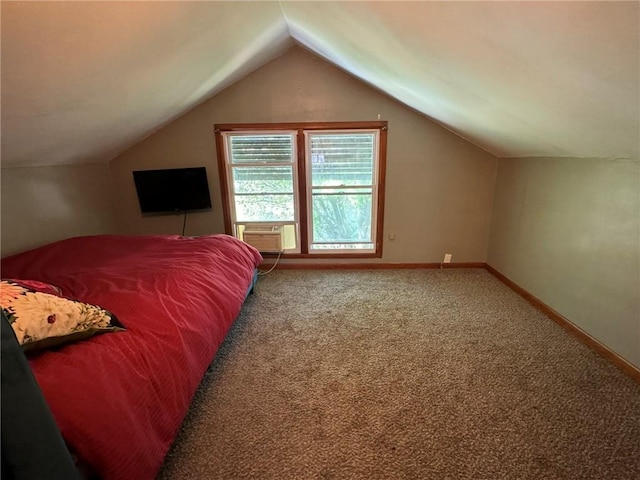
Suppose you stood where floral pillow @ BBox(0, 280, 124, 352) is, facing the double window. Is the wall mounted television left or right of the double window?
left

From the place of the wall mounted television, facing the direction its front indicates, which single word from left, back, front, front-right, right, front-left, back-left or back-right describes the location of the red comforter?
front

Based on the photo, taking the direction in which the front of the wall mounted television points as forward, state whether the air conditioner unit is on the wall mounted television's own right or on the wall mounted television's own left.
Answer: on the wall mounted television's own left

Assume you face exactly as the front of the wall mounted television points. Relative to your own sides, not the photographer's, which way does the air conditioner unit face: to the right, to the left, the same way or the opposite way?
the same way

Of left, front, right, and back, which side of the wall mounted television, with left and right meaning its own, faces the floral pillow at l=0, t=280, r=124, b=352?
front

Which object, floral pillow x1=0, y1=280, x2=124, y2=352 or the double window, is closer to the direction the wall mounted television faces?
the floral pillow

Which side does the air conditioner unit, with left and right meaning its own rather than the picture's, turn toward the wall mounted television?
right

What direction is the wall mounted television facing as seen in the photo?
toward the camera

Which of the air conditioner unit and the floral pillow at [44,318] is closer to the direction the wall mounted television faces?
the floral pillow

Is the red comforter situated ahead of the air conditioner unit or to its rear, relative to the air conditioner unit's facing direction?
ahead

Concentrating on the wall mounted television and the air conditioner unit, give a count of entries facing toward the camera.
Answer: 2

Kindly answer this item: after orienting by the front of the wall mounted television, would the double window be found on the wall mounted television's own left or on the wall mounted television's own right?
on the wall mounted television's own left
